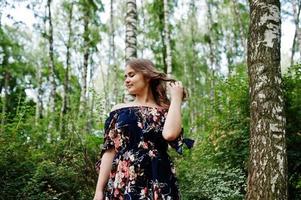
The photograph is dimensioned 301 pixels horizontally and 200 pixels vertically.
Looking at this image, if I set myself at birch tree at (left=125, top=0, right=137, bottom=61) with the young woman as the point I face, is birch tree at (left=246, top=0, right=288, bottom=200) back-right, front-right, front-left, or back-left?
front-left

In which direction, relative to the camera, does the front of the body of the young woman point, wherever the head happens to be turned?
toward the camera

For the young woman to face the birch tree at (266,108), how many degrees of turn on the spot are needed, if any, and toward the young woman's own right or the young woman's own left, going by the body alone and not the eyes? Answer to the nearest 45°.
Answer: approximately 135° to the young woman's own left

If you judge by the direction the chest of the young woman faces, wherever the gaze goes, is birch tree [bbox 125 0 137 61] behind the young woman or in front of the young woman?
behind
